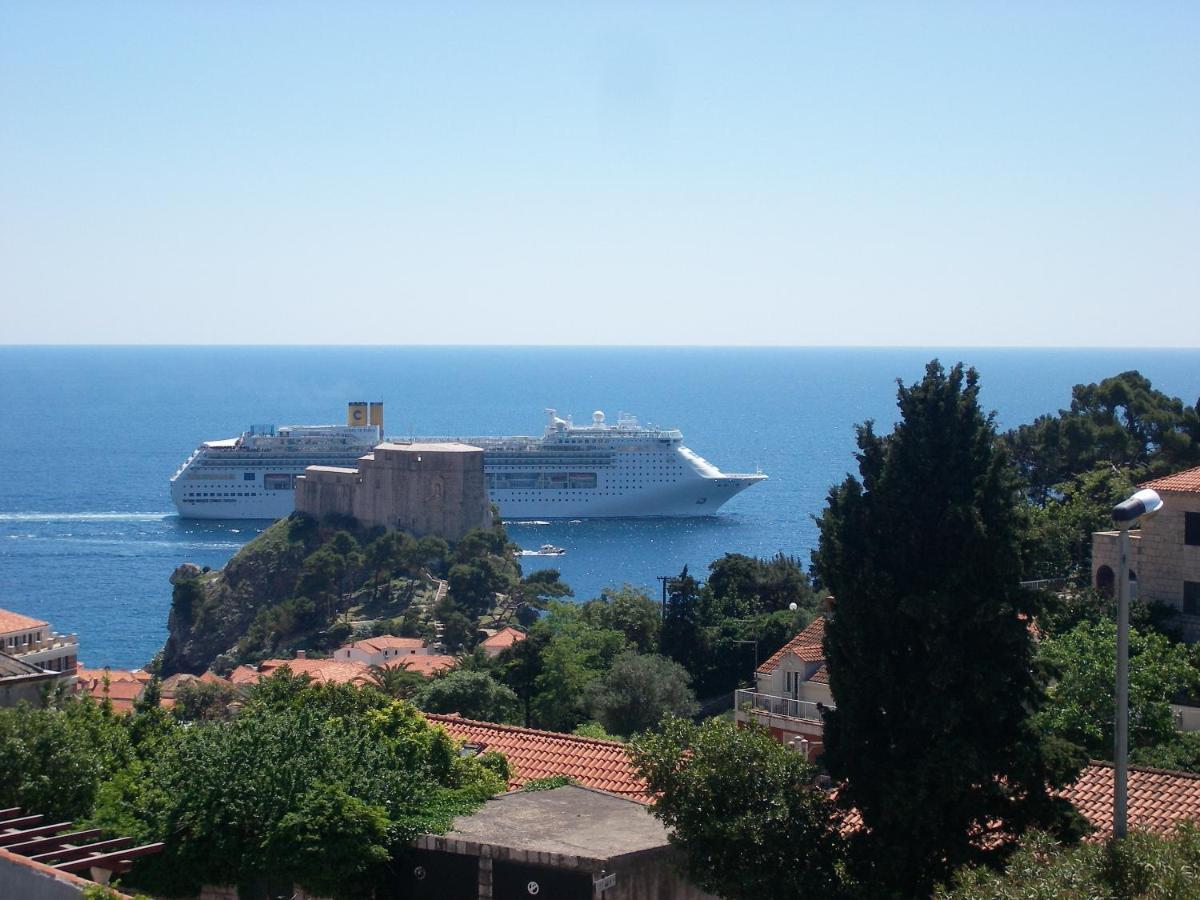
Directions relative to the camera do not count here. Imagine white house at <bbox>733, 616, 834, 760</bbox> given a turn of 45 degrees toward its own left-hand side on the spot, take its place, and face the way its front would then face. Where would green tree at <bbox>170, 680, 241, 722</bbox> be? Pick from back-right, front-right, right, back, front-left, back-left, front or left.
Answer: back-right

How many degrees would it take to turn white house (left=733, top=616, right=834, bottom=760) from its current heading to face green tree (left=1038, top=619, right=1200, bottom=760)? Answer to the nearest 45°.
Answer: approximately 90° to its left

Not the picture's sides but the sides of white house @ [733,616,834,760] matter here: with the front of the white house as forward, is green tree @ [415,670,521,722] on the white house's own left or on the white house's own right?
on the white house's own right

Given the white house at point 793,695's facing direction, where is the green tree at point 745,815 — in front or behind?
in front

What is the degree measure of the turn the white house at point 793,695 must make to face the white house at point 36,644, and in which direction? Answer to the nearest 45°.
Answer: approximately 45° to its right

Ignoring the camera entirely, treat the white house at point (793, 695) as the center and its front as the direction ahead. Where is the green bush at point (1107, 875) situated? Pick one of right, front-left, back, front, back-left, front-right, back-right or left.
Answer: front-left

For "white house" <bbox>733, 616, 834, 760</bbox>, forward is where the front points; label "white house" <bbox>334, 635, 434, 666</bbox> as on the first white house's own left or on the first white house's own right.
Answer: on the first white house's own right

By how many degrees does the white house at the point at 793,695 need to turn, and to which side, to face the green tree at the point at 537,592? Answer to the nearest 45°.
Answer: approximately 135° to its right

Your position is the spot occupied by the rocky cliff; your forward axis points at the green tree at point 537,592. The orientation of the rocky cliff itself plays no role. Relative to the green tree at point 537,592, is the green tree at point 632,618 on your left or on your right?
right

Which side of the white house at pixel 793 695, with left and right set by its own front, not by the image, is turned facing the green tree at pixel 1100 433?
back

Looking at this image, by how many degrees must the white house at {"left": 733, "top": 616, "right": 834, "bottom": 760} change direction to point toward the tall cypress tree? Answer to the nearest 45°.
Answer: approximately 45° to its left

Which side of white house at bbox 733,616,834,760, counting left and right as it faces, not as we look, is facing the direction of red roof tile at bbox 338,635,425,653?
right

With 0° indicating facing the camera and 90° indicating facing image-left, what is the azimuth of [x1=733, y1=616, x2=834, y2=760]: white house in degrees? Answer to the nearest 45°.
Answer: approximately 45°

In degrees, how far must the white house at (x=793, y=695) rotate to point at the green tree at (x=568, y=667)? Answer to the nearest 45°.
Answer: approximately 90° to its right

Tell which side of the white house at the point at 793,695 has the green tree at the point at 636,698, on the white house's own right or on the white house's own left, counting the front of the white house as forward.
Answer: on the white house's own right

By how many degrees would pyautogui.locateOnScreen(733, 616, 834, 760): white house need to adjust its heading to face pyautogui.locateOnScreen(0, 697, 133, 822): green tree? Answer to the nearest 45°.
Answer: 0° — it already faces it

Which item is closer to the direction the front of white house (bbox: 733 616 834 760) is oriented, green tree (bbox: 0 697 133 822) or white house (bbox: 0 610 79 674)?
the green tree
